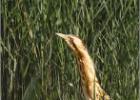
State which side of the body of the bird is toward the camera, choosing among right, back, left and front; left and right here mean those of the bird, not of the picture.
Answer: left
